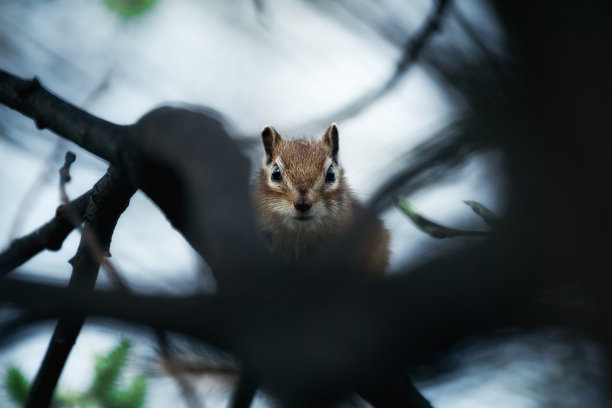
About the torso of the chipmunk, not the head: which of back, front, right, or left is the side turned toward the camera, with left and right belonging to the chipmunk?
front

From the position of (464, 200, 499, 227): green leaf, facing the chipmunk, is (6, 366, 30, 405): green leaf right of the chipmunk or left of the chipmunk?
left

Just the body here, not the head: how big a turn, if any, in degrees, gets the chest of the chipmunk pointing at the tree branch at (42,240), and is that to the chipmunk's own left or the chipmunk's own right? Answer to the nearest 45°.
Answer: approximately 45° to the chipmunk's own right

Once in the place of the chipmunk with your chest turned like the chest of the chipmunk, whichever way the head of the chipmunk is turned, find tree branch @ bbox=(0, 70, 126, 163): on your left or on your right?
on your right

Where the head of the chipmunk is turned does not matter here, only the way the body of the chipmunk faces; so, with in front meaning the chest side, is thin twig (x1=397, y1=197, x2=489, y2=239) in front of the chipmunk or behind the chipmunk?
behind
